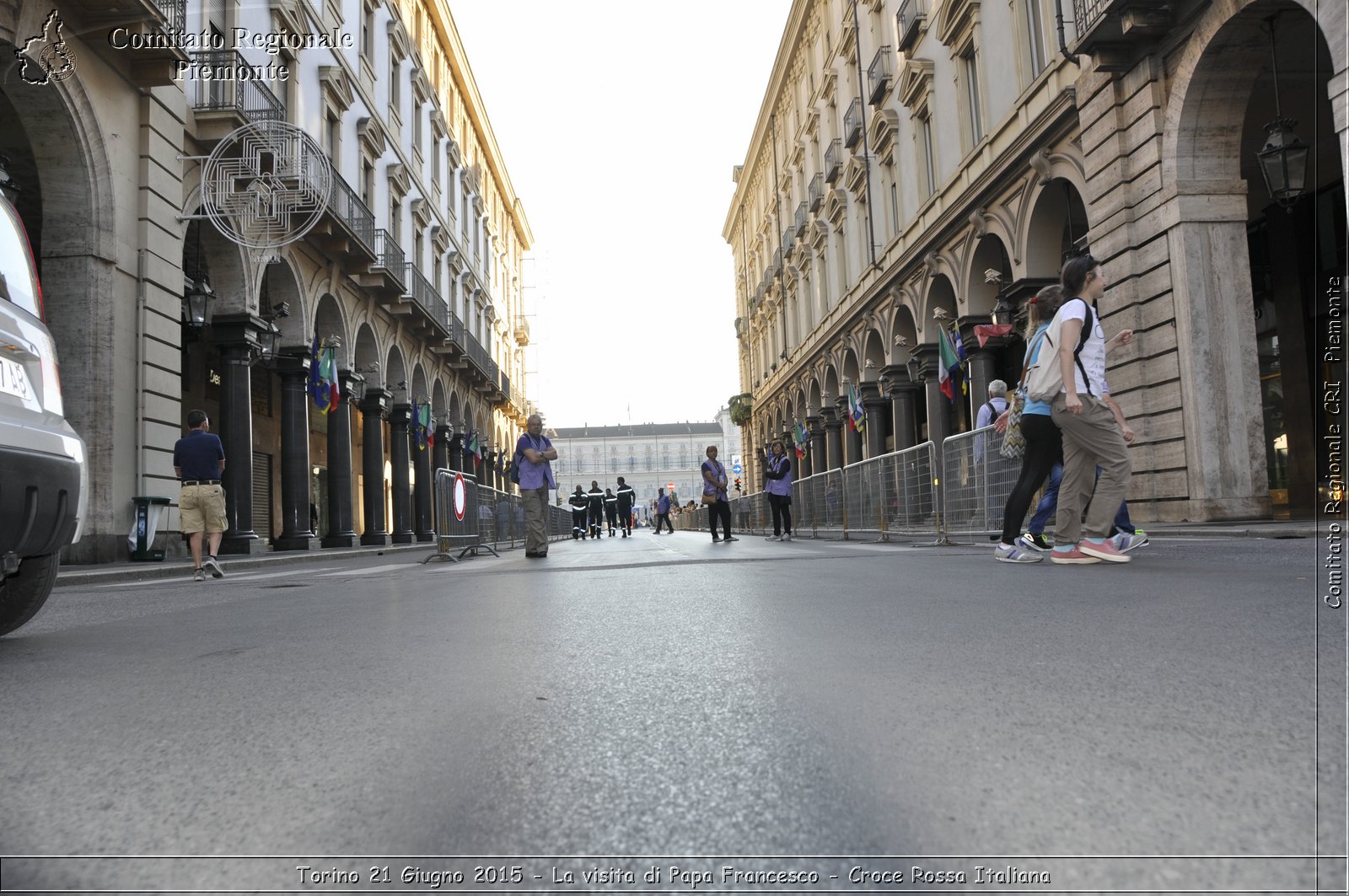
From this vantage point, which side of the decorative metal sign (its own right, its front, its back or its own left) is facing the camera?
front

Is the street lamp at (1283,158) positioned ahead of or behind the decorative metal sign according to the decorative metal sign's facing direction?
ahead

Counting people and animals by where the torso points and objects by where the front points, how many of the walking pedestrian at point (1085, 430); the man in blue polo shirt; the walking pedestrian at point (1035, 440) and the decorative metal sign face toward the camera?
1

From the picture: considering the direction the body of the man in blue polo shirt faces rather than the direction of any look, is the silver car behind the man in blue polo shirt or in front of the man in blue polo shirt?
behind

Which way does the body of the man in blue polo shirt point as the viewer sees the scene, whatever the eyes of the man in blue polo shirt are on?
away from the camera

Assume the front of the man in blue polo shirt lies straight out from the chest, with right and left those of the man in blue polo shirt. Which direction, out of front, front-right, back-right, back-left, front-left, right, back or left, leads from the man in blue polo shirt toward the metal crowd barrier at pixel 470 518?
front-right
